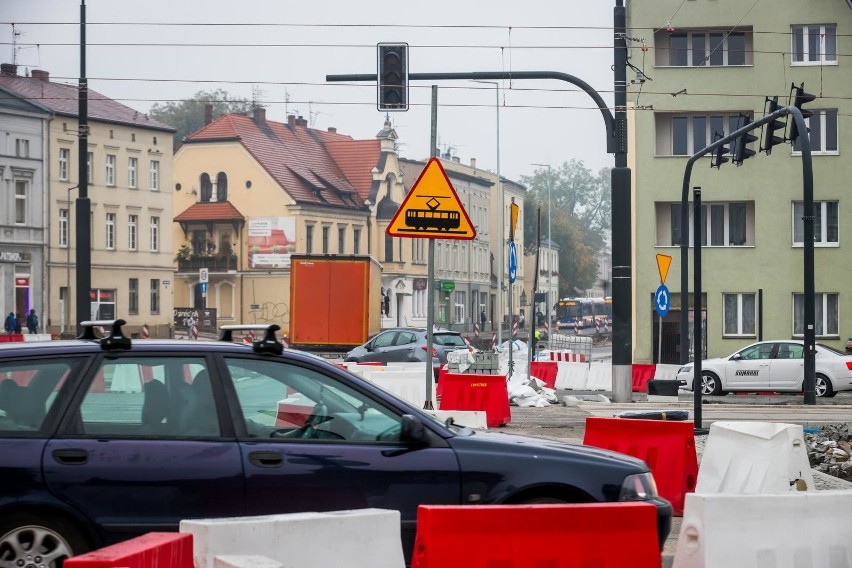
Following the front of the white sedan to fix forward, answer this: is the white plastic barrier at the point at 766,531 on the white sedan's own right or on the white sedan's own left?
on the white sedan's own left

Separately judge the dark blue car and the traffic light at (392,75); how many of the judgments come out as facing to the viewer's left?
0

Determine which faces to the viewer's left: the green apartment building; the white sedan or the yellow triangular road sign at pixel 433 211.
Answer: the white sedan

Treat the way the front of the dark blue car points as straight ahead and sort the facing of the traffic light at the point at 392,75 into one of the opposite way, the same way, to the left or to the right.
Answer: to the right

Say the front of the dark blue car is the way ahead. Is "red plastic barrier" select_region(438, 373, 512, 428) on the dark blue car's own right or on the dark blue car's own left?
on the dark blue car's own left

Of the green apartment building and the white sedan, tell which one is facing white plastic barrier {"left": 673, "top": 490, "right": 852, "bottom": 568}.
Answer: the green apartment building

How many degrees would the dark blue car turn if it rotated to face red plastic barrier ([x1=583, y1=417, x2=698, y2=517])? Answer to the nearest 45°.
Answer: approximately 45° to its left

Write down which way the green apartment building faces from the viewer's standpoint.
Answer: facing the viewer

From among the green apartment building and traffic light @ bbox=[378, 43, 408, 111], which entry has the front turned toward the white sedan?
the green apartment building

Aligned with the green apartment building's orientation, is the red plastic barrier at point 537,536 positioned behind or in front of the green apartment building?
in front

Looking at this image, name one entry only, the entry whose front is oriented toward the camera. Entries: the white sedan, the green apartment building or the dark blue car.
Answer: the green apartment building

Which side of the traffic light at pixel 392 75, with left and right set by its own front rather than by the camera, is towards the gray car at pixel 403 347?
back

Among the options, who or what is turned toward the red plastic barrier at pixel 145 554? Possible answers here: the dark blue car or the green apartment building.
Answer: the green apartment building

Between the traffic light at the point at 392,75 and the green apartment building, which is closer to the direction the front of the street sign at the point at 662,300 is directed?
the traffic light

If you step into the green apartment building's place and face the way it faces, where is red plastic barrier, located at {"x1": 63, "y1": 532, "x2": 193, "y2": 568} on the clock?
The red plastic barrier is roughly at 12 o'clock from the green apartment building.

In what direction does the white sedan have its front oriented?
to the viewer's left

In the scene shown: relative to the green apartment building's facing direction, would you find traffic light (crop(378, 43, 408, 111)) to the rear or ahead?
ahead

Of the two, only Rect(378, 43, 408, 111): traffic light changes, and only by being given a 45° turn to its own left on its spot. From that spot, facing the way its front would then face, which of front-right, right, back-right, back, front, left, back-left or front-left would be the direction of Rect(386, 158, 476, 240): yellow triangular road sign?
front-right
